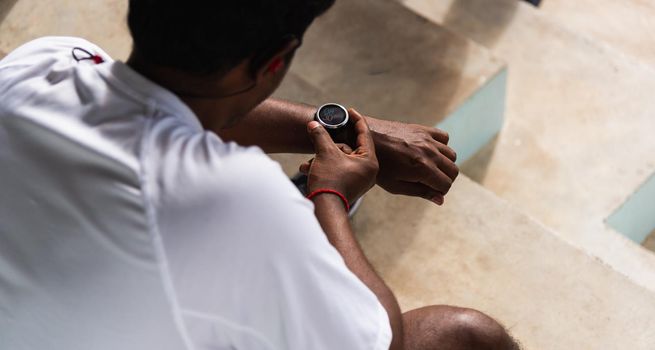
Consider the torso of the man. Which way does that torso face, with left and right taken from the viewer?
facing away from the viewer and to the right of the viewer

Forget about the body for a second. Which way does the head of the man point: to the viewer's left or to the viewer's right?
to the viewer's right
